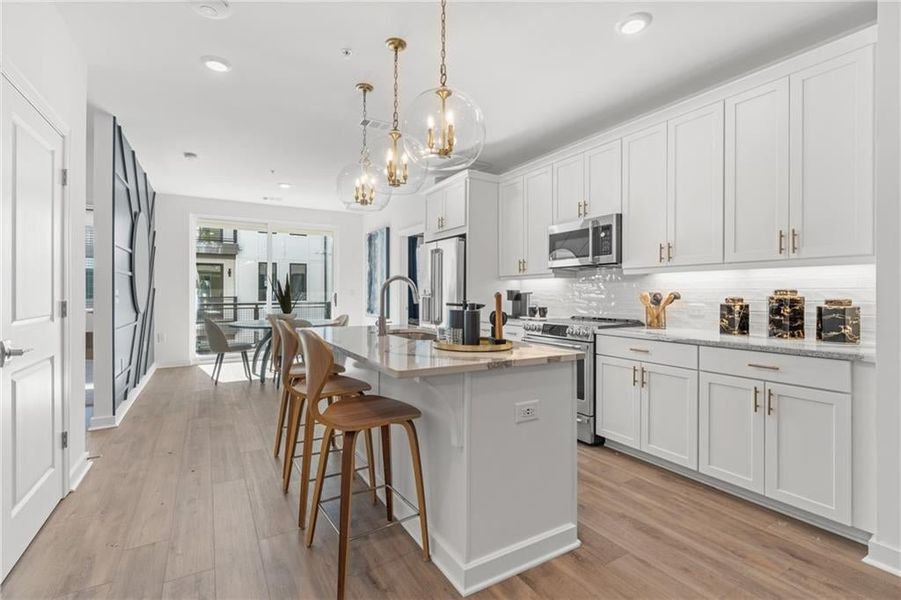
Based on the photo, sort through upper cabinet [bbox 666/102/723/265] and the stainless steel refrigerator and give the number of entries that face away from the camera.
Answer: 0

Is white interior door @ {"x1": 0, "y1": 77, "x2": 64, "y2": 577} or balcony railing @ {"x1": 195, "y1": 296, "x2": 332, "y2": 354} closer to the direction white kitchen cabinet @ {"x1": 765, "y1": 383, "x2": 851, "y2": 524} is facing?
the white interior door

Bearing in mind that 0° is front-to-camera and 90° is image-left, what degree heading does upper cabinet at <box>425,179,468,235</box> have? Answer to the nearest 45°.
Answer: approximately 45°

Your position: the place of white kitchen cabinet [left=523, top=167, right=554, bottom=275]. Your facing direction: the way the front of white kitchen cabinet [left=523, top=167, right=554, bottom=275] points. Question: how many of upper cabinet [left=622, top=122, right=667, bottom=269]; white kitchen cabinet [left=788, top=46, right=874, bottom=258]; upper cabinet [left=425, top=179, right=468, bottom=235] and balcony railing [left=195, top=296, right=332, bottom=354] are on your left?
2

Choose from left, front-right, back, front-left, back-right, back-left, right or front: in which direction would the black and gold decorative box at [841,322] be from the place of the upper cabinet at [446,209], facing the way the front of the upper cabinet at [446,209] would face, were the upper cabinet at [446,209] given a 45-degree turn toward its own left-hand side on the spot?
front-left

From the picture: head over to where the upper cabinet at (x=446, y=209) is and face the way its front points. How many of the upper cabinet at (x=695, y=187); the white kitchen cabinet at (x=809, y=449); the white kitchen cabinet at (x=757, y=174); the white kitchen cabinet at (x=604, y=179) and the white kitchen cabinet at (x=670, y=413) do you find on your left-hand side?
5

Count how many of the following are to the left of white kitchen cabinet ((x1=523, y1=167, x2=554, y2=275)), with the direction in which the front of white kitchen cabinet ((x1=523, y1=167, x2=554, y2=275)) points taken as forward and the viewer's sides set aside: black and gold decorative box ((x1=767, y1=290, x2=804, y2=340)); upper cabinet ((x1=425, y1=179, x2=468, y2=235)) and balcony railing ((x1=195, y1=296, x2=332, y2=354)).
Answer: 1

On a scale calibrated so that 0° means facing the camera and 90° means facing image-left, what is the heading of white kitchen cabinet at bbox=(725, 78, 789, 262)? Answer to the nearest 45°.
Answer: approximately 45°

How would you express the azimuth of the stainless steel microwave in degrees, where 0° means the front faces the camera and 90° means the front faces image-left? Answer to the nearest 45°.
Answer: approximately 45°
